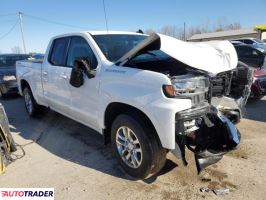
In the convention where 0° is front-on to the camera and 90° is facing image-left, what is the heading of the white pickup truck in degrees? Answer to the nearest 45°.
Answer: approximately 315°

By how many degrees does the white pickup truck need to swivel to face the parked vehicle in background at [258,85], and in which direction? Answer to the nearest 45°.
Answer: approximately 90° to its left

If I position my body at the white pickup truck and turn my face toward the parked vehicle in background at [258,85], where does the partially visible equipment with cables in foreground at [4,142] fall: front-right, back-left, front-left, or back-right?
back-right

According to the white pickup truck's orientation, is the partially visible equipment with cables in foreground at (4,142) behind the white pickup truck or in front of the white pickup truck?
behind
